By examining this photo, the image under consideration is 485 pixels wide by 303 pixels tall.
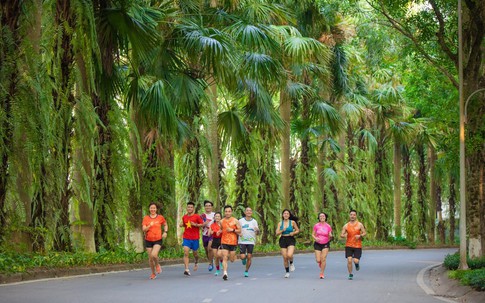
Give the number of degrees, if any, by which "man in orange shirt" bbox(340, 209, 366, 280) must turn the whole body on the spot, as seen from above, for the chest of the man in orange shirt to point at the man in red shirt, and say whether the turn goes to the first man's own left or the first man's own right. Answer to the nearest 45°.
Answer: approximately 90° to the first man's own right

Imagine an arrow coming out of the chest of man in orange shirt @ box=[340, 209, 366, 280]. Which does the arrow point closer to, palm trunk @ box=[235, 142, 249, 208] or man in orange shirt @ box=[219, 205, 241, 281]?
the man in orange shirt

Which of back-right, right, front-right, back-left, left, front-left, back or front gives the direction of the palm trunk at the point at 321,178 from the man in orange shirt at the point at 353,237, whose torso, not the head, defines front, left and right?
back

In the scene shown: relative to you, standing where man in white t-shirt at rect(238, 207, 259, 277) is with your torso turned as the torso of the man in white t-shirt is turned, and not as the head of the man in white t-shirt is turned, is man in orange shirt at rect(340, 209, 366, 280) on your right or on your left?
on your left

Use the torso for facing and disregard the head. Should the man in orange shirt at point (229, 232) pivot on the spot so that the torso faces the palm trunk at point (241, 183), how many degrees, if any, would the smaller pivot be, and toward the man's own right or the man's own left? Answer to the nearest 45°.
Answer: approximately 180°

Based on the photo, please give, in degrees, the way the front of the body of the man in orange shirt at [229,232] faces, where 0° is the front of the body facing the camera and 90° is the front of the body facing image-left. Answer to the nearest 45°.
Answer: approximately 0°

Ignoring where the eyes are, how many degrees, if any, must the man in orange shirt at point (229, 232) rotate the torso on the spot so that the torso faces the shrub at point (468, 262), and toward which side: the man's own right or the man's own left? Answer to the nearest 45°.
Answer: approximately 90° to the man's own left

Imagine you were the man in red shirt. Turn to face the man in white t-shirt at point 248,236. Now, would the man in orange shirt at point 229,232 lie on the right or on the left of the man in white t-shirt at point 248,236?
right

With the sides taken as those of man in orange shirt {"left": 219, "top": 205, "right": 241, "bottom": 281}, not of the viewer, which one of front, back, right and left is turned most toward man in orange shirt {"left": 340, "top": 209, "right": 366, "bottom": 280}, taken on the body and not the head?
left

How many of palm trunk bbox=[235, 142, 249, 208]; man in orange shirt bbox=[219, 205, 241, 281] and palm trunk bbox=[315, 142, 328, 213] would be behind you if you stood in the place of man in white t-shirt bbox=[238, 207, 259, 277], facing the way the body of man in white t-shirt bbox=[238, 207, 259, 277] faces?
2

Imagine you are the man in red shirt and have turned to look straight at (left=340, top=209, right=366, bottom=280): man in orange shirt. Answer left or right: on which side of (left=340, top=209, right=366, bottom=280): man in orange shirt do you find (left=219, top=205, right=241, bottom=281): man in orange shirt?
right
